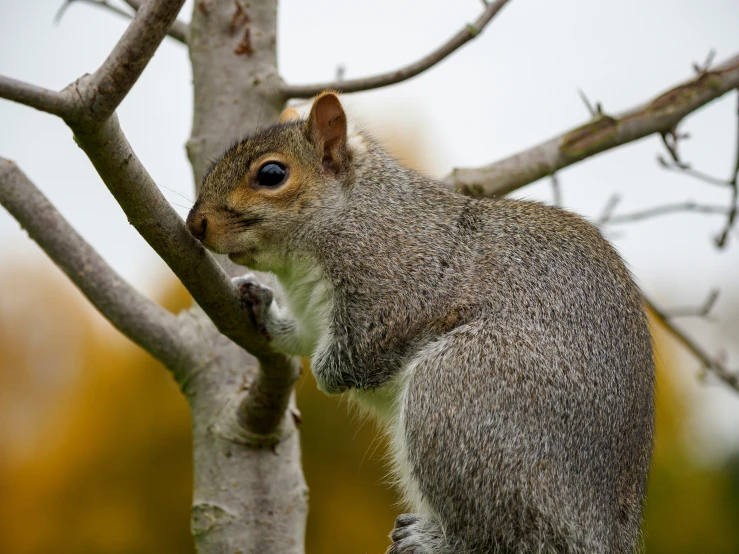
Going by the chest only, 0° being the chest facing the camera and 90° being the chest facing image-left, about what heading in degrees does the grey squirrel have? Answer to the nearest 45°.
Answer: approximately 90°
